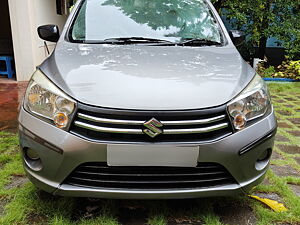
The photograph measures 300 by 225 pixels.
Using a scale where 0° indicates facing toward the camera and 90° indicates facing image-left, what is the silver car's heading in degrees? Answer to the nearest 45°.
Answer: approximately 0°
